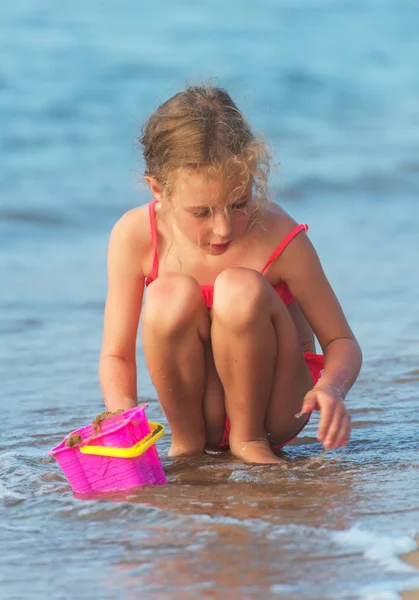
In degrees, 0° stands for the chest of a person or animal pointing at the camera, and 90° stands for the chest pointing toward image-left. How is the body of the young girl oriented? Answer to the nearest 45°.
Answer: approximately 0°
